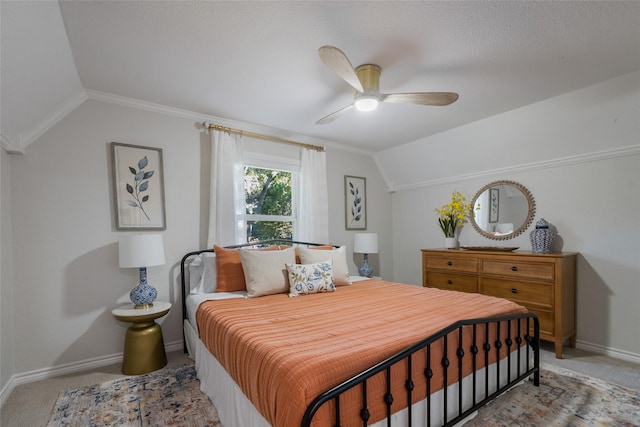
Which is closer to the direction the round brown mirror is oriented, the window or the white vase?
the window

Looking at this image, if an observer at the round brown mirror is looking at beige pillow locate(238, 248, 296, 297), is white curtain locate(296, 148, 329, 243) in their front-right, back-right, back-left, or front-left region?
front-right

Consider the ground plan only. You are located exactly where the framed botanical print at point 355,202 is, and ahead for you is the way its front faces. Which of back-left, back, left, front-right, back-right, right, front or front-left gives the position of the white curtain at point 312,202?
right

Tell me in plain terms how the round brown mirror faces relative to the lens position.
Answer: facing the viewer and to the left of the viewer

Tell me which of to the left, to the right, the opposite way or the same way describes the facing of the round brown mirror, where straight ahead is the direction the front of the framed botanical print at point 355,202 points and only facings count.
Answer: to the right

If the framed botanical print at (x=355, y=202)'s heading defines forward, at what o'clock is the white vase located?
The white vase is roughly at 11 o'clock from the framed botanical print.

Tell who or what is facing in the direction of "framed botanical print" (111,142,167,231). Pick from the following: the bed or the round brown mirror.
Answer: the round brown mirror

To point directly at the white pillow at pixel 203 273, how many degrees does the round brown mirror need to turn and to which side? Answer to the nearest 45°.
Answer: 0° — it already faces it

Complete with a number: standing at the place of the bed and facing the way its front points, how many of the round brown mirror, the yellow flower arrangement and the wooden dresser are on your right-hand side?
0

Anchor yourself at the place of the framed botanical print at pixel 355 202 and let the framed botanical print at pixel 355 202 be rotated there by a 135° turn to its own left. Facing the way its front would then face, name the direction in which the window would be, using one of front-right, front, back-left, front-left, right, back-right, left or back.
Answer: back-left

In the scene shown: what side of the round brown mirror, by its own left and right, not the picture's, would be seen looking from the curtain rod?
front

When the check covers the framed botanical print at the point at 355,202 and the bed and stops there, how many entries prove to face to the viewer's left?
0

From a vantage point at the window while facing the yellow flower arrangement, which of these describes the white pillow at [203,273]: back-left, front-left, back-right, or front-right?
back-right

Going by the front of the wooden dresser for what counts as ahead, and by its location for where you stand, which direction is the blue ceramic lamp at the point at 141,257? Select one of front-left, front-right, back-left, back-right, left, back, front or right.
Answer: front

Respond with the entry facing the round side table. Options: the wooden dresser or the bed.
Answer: the wooden dresser

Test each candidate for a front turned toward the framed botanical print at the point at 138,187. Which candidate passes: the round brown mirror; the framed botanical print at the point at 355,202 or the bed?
the round brown mirror

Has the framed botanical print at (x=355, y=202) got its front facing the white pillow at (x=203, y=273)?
no

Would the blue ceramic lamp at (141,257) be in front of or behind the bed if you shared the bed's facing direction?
behind

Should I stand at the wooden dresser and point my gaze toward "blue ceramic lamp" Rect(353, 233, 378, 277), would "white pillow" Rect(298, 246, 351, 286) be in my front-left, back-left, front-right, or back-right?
front-left

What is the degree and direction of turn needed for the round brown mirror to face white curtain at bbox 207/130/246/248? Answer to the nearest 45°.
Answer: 0° — it already faces it

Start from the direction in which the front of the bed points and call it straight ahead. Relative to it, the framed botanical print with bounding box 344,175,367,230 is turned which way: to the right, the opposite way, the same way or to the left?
the same way

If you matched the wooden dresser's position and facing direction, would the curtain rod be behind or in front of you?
in front
